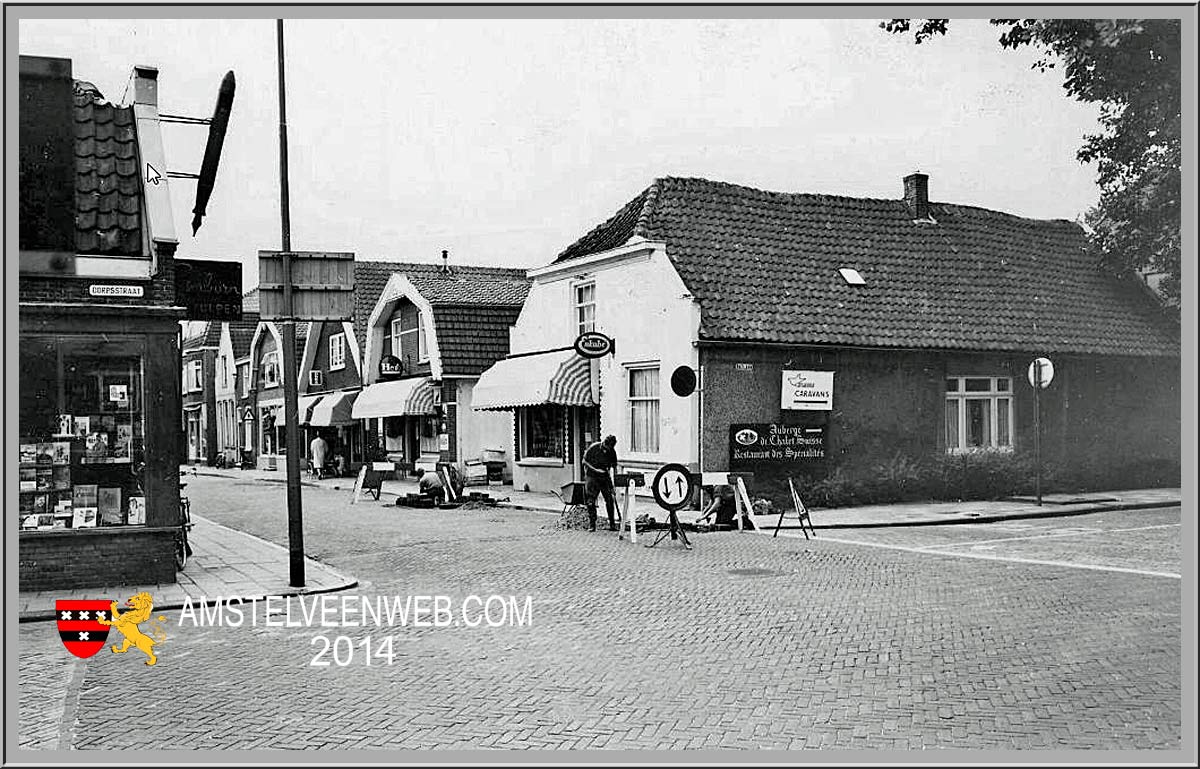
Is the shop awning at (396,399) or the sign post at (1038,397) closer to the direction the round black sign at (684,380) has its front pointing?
the sign post

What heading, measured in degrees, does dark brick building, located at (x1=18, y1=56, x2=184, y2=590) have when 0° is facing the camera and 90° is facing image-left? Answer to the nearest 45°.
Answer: approximately 0°

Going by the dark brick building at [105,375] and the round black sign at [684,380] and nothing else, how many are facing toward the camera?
2

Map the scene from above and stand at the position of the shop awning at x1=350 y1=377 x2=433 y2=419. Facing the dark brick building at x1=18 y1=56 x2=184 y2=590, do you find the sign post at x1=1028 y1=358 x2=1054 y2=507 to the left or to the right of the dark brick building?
left

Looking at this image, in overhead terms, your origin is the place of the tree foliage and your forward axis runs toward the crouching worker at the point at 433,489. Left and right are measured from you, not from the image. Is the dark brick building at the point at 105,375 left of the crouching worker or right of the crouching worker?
left

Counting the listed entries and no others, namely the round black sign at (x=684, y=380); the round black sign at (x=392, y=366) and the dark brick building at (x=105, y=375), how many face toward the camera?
3

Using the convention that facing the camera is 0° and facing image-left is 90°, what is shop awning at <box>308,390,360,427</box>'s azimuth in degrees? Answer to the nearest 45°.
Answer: approximately 45°

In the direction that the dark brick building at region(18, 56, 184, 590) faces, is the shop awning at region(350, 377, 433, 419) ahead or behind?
behind
